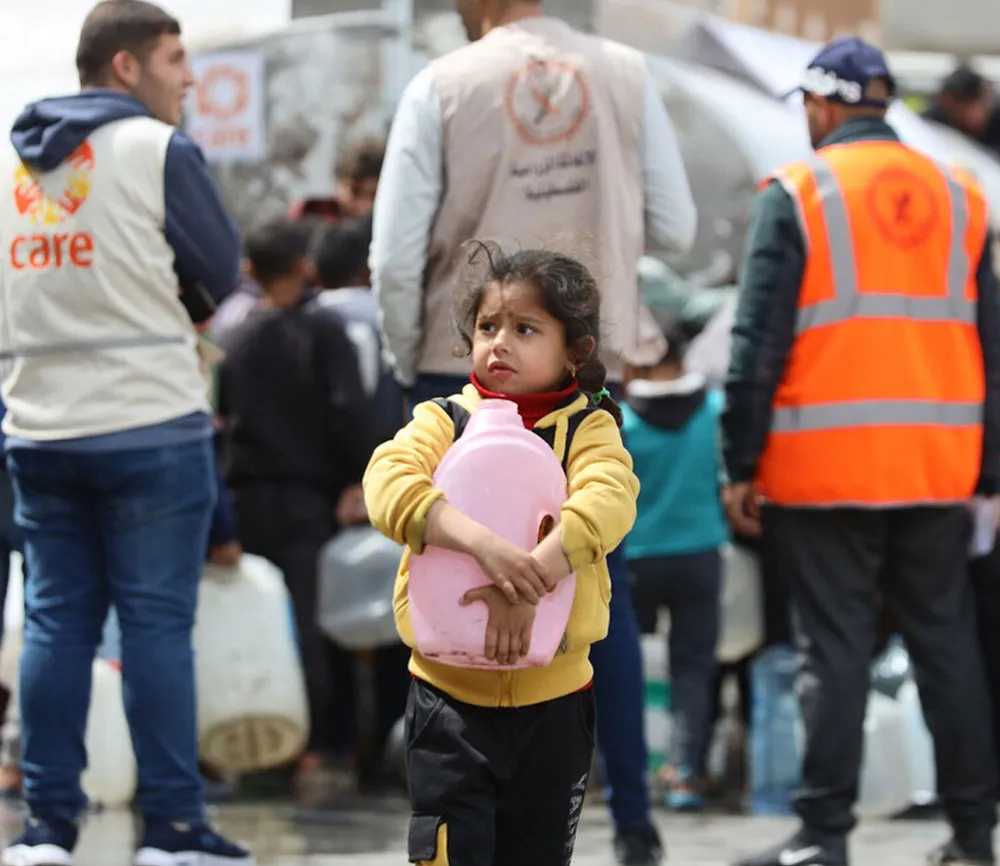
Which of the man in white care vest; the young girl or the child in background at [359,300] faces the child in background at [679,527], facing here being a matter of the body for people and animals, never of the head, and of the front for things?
the man in white care vest

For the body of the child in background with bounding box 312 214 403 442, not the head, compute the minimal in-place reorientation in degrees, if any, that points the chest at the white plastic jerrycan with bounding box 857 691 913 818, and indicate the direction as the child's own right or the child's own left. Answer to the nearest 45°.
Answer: approximately 135° to the child's own right

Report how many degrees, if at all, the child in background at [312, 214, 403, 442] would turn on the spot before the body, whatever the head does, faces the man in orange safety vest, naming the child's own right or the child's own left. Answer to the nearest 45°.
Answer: approximately 135° to the child's own right

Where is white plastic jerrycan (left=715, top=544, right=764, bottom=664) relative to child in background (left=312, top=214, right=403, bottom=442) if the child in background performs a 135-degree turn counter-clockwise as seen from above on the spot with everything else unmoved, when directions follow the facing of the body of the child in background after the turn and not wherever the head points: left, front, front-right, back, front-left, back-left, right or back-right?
back-left

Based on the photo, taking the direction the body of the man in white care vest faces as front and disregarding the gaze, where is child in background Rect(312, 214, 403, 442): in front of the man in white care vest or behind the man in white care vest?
in front

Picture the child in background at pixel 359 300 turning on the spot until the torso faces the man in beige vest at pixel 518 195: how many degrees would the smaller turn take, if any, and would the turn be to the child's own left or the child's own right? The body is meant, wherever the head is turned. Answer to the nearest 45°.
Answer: approximately 180°

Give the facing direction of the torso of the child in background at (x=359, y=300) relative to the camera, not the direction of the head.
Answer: away from the camera

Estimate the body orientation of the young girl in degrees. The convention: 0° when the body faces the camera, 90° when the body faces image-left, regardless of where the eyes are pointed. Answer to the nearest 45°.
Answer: approximately 0°

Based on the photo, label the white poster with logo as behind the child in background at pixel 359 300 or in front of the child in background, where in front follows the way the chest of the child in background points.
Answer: in front

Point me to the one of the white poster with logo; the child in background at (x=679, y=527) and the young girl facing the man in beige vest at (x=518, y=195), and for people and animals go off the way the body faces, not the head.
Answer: the white poster with logo

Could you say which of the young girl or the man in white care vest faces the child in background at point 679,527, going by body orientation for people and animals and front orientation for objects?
the man in white care vest

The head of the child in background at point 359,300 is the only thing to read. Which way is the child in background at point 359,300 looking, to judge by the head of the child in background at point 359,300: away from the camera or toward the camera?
away from the camera

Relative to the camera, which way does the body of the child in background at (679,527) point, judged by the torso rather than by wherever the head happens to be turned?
away from the camera

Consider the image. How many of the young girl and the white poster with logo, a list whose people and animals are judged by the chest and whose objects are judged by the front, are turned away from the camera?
0
